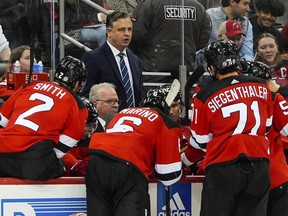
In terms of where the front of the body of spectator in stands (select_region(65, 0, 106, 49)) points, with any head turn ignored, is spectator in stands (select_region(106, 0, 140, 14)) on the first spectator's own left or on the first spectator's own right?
on the first spectator's own left

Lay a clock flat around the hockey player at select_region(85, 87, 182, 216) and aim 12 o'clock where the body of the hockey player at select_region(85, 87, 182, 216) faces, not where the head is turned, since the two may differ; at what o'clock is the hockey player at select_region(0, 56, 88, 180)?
the hockey player at select_region(0, 56, 88, 180) is roughly at 8 o'clock from the hockey player at select_region(85, 87, 182, 216).

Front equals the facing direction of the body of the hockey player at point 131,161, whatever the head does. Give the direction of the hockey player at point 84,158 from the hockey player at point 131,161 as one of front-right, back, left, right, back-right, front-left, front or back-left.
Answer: left

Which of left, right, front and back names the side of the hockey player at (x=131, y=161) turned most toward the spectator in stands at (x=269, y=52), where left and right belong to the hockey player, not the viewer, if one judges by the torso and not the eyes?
front
